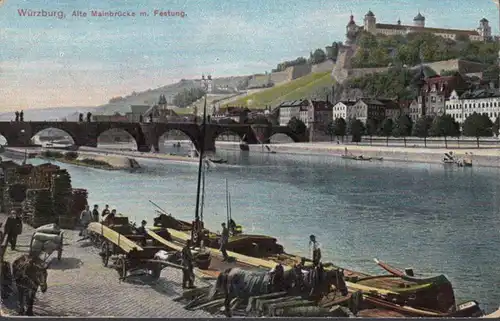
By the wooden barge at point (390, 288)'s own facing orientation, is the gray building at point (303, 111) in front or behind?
behind

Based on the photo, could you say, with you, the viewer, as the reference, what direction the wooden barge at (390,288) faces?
facing the viewer and to the right of the viewer

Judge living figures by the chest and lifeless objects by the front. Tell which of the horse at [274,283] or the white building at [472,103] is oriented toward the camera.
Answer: the white building

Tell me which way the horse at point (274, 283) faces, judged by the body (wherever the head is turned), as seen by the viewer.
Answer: to the viewer's right

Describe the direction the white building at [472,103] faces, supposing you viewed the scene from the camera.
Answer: facing the viewer

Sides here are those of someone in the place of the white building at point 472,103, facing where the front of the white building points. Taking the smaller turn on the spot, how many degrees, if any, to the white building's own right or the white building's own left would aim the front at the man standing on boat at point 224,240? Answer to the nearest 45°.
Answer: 0° — it already faces them

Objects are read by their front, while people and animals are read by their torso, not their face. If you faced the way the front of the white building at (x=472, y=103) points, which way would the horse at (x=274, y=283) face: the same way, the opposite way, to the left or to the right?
to the left

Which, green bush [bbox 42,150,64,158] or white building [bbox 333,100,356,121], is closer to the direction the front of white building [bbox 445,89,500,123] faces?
the green bush

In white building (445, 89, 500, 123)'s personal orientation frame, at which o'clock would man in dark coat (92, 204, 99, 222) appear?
The man in dark coat is roughly at 1 o'clock from the white building.
